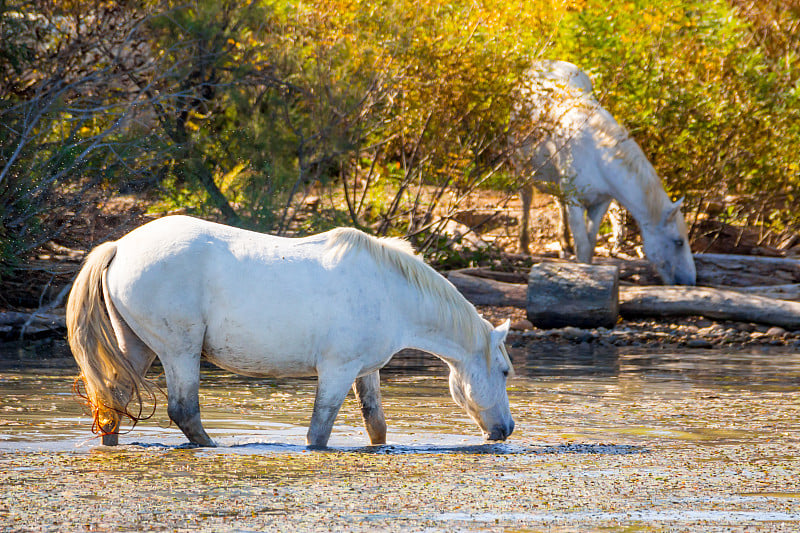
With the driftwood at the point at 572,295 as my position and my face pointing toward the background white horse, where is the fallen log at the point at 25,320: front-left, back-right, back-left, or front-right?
back-left

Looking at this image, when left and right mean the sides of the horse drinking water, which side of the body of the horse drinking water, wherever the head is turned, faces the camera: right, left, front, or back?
right

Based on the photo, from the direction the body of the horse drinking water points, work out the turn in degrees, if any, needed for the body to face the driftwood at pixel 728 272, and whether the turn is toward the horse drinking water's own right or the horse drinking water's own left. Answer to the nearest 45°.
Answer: approximately 45° to the horse drinking water's own left

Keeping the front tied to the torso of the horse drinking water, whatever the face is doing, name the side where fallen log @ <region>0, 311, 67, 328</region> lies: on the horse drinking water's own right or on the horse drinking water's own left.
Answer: on the horse drinking water's own left

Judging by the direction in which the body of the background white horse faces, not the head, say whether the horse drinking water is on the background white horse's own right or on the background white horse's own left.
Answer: on the background white horse's own right

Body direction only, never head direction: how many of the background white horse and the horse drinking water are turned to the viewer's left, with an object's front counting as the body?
0

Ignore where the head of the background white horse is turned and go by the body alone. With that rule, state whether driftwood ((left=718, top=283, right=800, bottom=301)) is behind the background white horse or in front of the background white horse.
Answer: in front

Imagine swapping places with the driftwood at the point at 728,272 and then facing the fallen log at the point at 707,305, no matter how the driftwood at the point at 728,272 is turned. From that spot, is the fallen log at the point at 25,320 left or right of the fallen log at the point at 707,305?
right

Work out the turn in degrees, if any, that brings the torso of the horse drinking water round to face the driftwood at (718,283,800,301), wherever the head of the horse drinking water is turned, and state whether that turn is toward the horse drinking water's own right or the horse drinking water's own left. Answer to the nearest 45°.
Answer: approximately 45° to the horse drinking water's own left

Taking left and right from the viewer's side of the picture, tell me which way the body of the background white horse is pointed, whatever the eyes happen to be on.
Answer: facing the viewer and to the right of the viewer

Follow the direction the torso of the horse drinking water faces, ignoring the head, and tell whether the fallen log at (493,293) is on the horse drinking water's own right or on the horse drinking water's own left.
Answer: on the horse drinking water's own left

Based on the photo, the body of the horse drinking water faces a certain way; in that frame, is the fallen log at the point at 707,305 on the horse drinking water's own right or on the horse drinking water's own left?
on the horse drinking water's own left
